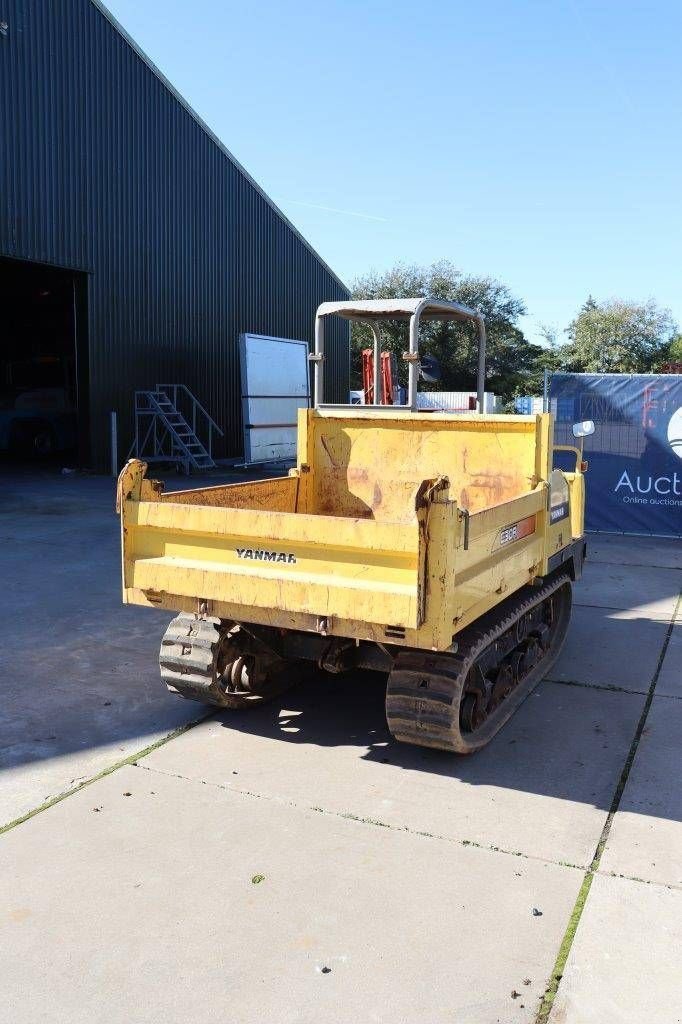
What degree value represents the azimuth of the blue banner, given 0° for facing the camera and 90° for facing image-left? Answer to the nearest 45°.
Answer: approximately 0°

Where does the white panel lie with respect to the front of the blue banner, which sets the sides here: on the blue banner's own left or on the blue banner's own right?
on the blue banner's own right

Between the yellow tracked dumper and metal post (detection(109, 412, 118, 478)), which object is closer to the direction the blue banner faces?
the yellow tracked dumper

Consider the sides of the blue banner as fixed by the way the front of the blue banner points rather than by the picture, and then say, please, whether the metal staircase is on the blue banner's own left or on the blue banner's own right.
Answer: on the blue banner's own right
